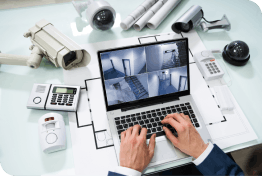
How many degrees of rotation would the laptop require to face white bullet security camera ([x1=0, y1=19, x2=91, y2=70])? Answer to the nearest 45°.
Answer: approximately 90° to its right

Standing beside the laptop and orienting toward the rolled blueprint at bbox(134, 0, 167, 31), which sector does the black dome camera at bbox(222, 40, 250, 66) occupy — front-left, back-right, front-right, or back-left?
front-right

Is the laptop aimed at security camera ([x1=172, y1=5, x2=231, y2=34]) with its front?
no

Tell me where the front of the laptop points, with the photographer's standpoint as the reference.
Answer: facing the viewer

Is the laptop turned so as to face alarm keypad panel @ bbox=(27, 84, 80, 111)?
no

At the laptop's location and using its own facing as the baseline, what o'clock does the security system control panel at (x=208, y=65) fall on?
The security system control panel is roughly at 8 o'clock from the laptop.

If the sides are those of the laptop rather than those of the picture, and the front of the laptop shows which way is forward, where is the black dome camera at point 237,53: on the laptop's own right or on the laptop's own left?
on the laptop's own left

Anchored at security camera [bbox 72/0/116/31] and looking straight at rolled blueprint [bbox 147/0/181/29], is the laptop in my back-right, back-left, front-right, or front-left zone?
front-right
